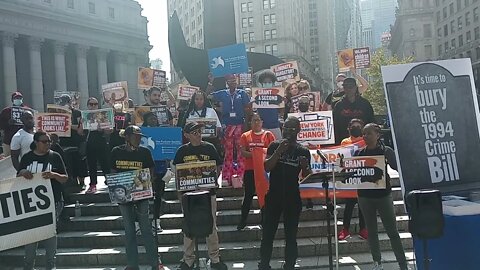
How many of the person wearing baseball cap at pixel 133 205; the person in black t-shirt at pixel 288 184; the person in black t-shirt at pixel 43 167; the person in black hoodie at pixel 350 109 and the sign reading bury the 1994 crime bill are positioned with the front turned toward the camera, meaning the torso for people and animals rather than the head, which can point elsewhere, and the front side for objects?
5

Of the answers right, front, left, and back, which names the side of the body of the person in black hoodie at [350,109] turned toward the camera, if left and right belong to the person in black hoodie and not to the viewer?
front

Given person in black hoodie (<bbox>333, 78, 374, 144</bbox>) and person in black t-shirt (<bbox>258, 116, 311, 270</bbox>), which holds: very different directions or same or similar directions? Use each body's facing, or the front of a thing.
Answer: same or similar directions

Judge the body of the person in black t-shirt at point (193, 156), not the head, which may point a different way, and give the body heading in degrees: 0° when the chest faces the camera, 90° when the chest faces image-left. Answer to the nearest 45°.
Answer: approximately 0°

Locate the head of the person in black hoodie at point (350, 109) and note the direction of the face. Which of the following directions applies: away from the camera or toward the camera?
toward the camera

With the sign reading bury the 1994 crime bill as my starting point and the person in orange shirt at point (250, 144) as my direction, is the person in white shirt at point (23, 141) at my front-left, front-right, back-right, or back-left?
front-left

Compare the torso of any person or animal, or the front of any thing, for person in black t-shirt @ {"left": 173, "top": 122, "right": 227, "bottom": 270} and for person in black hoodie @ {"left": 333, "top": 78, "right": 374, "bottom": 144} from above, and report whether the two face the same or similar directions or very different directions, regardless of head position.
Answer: same or similar directions

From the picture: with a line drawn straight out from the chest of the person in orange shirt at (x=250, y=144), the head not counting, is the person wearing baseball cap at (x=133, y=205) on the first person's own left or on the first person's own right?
on the first person's own right

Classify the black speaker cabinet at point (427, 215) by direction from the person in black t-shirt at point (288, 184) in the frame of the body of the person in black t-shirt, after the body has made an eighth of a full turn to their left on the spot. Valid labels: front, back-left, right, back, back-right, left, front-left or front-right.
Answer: front

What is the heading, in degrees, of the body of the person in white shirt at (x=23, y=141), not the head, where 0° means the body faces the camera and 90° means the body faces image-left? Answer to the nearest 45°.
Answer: approximately 315°

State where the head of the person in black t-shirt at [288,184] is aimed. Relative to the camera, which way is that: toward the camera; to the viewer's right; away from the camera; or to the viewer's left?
toward the camera

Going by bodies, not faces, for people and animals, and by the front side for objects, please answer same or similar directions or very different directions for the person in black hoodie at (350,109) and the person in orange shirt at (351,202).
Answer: same or similar directions

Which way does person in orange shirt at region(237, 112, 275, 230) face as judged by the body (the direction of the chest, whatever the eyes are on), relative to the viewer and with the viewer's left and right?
facing the viewer

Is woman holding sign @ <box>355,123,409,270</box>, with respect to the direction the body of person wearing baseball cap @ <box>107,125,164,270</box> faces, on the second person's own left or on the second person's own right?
on the second person's own left

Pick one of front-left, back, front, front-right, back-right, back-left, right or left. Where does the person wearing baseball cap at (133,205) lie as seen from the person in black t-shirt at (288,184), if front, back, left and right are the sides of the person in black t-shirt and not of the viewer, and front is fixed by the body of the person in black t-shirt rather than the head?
right
